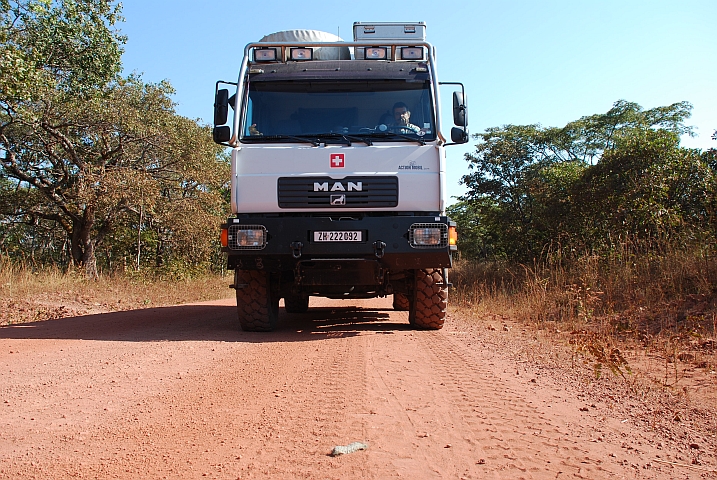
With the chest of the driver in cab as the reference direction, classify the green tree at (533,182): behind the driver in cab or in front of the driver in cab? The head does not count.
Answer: behind

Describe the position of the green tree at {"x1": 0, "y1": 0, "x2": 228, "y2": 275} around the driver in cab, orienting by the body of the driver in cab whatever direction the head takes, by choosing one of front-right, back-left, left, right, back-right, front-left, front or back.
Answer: back-right

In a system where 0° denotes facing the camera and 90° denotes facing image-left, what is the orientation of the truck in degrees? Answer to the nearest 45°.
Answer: approximately 0°

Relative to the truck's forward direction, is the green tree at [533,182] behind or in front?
behind

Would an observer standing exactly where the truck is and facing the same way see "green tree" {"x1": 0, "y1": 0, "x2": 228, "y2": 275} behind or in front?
behind
